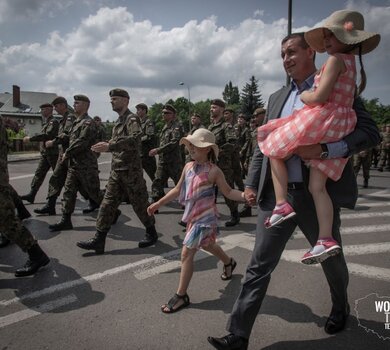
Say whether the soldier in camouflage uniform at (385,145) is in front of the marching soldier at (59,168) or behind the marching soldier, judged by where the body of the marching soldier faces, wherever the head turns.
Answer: behind

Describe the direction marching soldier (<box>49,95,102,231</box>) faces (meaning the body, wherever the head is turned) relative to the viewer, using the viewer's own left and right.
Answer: facing to the left of the viewer

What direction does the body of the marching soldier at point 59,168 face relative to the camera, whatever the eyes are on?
to the viewer's left

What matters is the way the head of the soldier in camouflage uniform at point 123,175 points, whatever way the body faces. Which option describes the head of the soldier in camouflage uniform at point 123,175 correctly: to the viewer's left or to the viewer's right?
to the viewer's left

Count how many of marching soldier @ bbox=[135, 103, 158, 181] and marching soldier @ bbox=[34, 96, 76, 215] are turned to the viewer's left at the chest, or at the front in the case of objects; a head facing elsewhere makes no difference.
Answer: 2

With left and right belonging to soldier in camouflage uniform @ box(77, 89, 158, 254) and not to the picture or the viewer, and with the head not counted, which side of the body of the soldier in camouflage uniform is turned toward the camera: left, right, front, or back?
left

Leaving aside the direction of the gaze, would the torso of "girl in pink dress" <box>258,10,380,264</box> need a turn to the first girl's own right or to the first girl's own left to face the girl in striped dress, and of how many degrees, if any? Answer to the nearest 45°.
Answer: approximately 45° to the first girl's own right

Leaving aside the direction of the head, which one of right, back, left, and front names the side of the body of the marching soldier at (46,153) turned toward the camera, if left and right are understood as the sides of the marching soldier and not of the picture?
left
